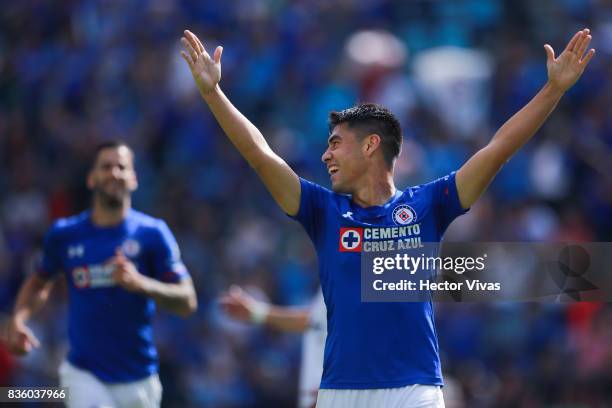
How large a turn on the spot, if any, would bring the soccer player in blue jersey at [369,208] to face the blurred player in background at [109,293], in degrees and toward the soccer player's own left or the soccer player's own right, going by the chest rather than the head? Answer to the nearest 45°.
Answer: approximately 135° to the soccer player's own right

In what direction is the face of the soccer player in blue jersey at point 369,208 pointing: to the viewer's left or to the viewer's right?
to the viewer's left

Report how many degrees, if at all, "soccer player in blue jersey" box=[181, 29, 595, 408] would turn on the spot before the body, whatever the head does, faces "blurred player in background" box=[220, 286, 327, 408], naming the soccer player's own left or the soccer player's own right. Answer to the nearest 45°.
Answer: approximately 180°

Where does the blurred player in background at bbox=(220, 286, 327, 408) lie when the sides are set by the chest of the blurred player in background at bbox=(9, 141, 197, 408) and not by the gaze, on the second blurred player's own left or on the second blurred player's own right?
on the second blurred player's own left

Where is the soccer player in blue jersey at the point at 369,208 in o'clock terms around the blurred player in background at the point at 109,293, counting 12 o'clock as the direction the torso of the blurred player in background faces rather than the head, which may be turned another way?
The soccer player in blue jersey is roughly at 11 o'clock from the blurred player in background.

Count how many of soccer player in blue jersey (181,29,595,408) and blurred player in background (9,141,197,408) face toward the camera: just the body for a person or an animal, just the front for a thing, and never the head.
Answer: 2

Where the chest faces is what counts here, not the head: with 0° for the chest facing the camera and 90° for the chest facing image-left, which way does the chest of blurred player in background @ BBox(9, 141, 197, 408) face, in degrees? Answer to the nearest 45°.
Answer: approximately 0°

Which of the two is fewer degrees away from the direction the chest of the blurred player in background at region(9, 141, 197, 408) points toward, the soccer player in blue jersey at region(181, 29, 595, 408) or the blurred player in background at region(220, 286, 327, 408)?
the soccer player in blue jersey
